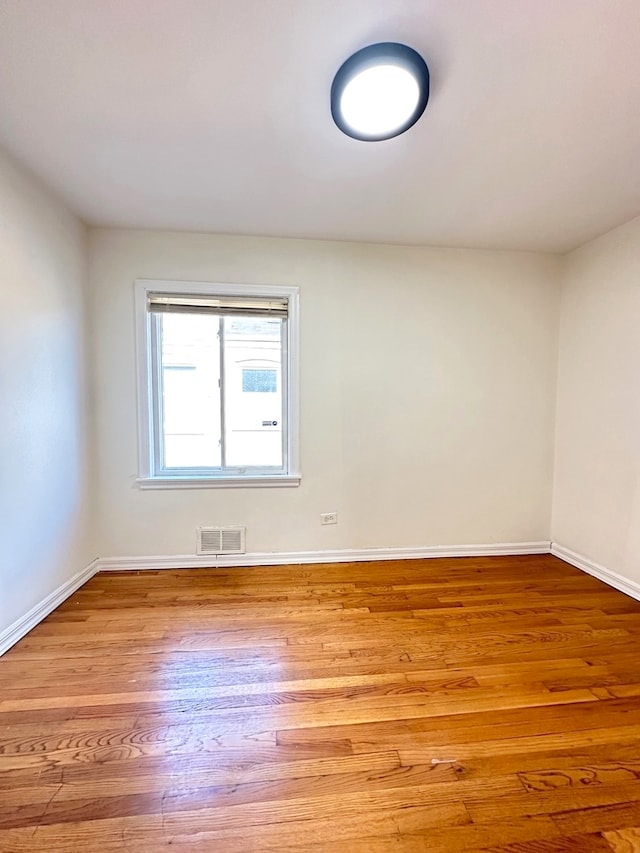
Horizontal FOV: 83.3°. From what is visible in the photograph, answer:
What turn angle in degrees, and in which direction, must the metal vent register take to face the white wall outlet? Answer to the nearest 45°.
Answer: approximately 90° to its left

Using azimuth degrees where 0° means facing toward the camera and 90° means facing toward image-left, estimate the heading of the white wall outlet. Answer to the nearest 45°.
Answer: approximately 0°

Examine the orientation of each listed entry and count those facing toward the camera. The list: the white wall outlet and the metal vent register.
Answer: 2

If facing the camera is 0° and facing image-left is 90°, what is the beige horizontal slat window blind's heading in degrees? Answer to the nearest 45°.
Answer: approximately 0°

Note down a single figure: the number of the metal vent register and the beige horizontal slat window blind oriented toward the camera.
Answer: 2

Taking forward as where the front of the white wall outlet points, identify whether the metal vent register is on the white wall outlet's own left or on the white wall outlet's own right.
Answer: on the white wall outlet's own right
